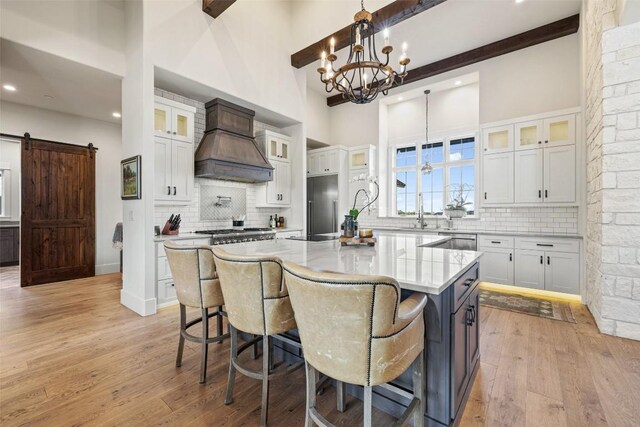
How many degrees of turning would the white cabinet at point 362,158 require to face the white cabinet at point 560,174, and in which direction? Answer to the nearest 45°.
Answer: approximately 90° to its left

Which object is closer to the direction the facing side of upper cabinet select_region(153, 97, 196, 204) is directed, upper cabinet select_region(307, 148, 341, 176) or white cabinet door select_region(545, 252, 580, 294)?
the white cabinet door

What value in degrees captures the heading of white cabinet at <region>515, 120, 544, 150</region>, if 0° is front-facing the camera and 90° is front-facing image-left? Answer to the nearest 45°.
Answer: approximately 0°

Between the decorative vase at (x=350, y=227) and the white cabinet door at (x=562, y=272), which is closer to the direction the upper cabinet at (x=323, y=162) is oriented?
the decorative vase

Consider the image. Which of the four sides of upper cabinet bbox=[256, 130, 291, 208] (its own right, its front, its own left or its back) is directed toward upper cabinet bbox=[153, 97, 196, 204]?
right

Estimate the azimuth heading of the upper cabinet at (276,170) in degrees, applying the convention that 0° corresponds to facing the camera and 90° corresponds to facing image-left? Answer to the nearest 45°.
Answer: approximately 315°
